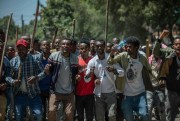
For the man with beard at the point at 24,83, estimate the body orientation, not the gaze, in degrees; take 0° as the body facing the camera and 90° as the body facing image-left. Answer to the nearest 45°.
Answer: approximately 0°
